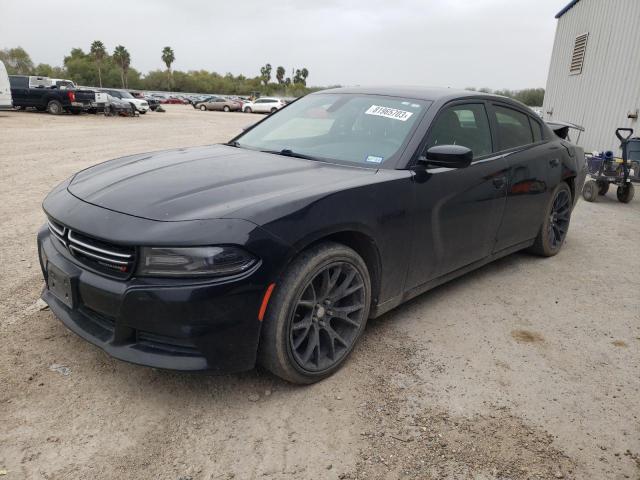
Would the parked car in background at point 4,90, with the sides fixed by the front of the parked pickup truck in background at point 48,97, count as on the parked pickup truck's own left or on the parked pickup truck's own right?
on the parked pickup truck's own left

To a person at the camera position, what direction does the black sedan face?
facing the viewer and to the left of the viewer

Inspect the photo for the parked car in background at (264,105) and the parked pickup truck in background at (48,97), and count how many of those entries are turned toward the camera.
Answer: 0

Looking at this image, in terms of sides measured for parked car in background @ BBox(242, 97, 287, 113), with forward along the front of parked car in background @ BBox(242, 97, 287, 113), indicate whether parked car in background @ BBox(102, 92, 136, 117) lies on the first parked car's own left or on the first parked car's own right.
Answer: on the first parked car's own left

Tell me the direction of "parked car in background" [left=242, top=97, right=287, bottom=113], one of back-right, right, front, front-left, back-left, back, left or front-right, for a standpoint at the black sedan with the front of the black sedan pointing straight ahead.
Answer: back-right

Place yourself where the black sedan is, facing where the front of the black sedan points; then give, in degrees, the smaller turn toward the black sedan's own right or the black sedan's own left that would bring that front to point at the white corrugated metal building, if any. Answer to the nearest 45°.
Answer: approximately 180°

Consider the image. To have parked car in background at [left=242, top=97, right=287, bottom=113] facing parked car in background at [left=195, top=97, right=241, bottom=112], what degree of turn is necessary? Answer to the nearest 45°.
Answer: approximately 45° to its right

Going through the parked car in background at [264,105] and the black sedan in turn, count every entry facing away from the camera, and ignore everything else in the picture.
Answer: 0

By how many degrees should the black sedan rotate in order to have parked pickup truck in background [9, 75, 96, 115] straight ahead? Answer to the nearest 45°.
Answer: approximately 90° to its right

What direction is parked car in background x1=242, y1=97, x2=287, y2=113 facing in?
to the viewer's left
